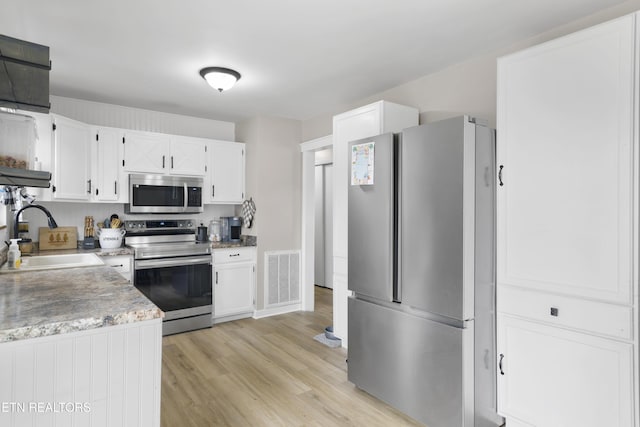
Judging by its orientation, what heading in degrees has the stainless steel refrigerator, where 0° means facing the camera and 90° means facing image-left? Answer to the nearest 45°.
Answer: approximately 45°

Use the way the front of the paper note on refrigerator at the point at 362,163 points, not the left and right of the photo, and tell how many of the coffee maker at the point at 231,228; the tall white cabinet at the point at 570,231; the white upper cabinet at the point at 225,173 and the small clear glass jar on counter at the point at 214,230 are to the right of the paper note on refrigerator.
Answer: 3

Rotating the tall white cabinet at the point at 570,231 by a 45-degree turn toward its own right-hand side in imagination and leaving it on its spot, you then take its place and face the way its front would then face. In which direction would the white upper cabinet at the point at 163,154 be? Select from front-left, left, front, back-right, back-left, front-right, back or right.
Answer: front

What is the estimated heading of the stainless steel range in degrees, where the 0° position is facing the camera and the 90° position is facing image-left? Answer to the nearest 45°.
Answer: approximately 0°

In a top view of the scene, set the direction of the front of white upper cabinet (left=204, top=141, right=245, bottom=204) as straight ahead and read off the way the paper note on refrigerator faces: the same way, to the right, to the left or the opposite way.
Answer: to the right

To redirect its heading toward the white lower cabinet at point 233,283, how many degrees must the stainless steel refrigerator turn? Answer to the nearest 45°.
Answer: approximately 90° to its right

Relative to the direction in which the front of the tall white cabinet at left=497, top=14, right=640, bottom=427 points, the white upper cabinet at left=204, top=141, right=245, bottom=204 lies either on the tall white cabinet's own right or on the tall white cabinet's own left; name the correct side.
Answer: on the tall white cabinet's own right

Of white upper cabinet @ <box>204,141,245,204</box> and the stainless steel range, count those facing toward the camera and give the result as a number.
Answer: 2

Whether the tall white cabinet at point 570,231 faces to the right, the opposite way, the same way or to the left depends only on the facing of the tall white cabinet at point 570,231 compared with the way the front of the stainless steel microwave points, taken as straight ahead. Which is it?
to the right

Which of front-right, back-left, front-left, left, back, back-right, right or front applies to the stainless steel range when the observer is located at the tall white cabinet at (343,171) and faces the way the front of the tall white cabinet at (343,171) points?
front-right

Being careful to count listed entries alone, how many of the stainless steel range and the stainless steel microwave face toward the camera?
2

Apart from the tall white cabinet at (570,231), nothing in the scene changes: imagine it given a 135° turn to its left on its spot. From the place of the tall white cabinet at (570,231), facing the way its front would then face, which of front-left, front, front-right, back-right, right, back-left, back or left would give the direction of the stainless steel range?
back

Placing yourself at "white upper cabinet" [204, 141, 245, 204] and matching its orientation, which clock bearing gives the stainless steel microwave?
The stainless steel microwave is roughly at 2 o'clock from the white upper cabinet.

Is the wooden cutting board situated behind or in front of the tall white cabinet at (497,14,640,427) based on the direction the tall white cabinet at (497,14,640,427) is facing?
in front

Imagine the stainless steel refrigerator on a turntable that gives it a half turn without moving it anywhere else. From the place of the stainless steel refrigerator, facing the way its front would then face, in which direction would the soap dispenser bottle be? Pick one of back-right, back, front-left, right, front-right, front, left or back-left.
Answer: back-left

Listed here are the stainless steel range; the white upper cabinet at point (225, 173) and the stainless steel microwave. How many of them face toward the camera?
3
